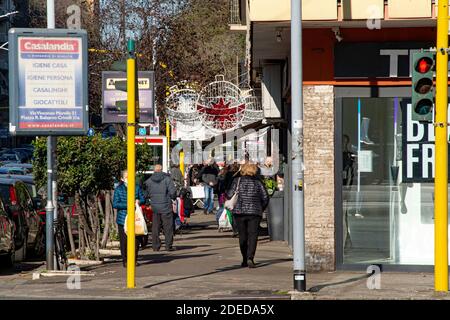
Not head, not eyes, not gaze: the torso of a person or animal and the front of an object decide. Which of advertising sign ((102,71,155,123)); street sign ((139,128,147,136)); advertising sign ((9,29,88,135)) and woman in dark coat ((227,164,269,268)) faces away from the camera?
the woman in dark coat

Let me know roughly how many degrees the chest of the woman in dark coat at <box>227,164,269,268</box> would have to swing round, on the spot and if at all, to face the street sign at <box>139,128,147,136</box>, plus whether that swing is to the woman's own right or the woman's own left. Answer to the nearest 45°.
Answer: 0° — they already face it

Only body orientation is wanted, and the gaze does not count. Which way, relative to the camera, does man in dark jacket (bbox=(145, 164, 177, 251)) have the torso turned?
away from the camera

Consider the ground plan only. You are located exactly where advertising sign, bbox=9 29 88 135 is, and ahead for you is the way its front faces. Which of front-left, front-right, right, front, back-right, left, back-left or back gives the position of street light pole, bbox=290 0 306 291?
front-left

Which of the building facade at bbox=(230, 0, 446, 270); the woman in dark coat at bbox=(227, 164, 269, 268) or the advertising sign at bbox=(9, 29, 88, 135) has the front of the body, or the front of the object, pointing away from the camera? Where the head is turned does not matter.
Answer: the woman in dark coat

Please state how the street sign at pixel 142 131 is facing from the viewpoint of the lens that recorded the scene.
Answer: facing the viewer

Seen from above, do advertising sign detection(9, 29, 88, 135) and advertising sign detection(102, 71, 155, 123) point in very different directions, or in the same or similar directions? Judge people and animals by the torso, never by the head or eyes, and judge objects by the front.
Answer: same or similar directions

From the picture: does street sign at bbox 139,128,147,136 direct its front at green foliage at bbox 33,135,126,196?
yes

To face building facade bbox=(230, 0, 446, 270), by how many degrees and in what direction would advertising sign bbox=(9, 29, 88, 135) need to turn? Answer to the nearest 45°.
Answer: approximately 90° to its left

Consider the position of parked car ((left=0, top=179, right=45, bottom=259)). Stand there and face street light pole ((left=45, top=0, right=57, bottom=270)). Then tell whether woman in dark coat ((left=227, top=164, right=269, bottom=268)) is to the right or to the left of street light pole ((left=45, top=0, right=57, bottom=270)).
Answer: left

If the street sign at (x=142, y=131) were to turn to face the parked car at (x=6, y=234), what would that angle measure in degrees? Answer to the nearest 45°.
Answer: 0° — it already faces it

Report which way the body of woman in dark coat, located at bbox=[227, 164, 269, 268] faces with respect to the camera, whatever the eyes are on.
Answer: away from the camera

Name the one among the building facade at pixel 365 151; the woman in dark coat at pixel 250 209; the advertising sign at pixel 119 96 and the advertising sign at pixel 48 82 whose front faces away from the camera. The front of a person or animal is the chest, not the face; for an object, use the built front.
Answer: the woman in dark coat

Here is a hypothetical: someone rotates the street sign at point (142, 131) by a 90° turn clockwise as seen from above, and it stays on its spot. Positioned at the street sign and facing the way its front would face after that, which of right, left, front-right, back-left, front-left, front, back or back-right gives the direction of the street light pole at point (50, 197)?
left

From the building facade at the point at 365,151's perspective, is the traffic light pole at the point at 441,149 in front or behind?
in front
